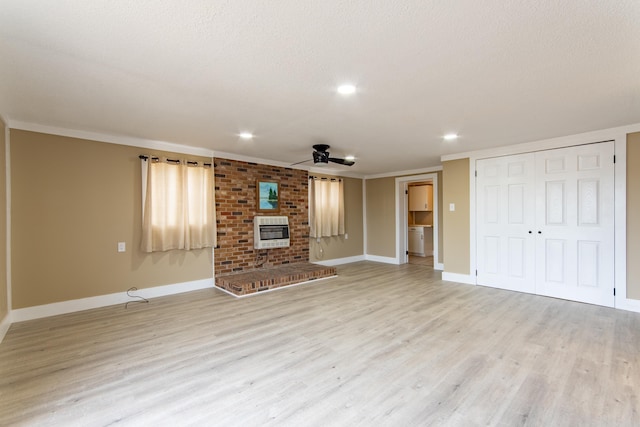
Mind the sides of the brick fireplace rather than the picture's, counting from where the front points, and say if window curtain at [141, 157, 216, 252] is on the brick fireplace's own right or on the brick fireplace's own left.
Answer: on the brick fireplace's own right

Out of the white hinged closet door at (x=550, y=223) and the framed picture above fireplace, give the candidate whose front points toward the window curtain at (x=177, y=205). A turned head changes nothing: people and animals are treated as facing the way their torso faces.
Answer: the white hinged closet door

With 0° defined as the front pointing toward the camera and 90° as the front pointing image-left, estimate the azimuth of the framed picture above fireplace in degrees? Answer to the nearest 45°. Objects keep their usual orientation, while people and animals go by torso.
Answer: approximately 315°

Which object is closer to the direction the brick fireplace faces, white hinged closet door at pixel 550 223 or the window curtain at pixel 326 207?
the white hinged closet door

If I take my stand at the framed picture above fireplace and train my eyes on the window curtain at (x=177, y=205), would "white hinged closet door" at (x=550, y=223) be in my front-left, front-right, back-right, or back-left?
back-left

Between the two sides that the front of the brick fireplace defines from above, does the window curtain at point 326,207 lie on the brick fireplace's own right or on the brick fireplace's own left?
on the brick fireplace's own left

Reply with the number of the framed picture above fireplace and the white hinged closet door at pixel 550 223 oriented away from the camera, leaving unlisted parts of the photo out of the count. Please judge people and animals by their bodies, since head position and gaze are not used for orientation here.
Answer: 0

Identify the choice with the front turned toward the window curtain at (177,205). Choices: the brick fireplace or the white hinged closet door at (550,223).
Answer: the white hinged closet door

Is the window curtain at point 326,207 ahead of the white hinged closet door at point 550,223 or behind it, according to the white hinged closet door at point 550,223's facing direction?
ahead

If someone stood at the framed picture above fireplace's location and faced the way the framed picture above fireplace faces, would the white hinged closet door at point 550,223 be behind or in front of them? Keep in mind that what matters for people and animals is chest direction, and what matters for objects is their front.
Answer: in front

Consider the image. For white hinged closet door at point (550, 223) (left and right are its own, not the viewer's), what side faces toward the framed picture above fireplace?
right

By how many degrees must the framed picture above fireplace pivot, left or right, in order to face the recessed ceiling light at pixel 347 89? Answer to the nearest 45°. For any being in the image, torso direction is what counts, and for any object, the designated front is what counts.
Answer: approximately 45° to its right

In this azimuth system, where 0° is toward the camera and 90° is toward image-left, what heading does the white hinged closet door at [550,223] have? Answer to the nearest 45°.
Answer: approximately 45°

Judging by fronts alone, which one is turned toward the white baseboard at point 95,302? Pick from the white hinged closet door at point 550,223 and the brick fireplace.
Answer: the white hinged closet door

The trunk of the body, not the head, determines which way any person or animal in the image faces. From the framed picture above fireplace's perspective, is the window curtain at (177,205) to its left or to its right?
on its right

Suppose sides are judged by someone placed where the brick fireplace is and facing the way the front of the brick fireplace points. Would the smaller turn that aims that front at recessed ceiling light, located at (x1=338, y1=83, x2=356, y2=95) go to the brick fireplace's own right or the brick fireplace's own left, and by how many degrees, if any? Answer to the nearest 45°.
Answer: approximately 45° to the brick fireplace's own right

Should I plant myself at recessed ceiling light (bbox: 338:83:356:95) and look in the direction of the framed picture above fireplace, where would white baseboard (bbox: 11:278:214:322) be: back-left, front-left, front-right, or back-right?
front-left

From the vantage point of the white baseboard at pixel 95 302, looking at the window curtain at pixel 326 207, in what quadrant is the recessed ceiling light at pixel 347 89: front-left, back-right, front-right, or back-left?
front-right

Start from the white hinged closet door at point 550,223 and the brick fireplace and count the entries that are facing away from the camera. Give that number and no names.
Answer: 0
